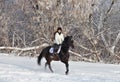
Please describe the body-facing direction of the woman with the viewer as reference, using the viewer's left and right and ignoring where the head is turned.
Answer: facing the viewer and to the right of the viewer
